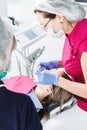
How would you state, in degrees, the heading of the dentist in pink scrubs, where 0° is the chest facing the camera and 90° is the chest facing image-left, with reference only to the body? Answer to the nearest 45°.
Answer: approximately 90°

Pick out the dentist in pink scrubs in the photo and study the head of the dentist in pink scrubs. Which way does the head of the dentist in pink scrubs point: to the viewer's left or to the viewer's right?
to the viewer's left
